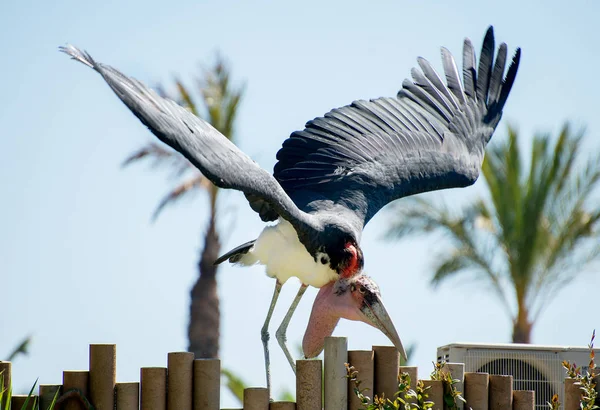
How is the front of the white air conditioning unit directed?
toward the camera

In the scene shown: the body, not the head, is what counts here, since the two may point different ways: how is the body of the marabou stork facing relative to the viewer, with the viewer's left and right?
facing the viewer and to the right of the viewer

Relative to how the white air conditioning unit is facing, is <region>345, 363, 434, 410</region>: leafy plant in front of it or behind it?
in front

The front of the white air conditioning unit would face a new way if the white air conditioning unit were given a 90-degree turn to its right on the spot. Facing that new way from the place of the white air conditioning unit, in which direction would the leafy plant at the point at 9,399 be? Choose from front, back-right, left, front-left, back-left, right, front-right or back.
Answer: front-left

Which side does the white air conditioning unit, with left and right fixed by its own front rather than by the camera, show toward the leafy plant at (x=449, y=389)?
front

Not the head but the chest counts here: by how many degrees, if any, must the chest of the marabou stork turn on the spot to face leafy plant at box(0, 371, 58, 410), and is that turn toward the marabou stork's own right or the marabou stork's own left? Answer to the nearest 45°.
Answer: approximately 90° to the marabou stork's own right
